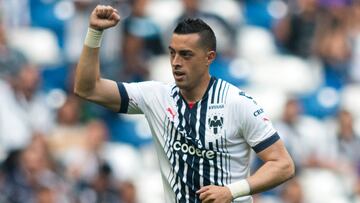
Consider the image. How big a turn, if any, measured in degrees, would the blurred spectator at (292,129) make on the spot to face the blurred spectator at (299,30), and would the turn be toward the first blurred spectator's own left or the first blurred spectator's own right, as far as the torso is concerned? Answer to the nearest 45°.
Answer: approximately 180°

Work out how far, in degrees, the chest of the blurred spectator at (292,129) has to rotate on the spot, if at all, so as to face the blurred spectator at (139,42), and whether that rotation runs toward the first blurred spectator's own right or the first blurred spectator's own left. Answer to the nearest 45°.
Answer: approximately 90° to the first blurred spectator's own right

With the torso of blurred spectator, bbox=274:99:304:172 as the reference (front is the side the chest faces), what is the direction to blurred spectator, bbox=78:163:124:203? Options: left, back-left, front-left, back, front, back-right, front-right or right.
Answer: front-right

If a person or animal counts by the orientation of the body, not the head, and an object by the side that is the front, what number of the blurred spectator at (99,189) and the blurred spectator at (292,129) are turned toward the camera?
2

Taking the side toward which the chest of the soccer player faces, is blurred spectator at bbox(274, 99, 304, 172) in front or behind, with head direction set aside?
behind

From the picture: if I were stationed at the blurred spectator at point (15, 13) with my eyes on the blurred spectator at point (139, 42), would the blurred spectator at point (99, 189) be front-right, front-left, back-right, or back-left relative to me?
front-right

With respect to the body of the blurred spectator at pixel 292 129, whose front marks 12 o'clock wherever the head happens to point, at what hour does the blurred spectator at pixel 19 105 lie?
the blurred spectator at pixel 19 105 is roughly at 2 o'clock from the blurred spectator at pixel 292 129.

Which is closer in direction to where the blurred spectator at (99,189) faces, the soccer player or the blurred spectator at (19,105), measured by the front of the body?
the soccer player

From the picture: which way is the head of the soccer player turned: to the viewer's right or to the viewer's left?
to the viewer's left

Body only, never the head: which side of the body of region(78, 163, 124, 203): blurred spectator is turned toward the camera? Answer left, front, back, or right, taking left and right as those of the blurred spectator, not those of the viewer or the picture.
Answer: front

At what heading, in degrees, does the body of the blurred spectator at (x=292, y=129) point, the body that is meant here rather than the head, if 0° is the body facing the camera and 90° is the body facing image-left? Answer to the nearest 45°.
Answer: approximately 0°

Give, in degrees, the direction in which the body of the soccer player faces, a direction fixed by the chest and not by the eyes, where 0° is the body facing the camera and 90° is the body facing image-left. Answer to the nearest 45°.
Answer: approximately 45°

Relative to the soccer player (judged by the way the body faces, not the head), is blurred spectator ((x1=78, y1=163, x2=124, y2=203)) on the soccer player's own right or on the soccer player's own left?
on the soccer player's own right
